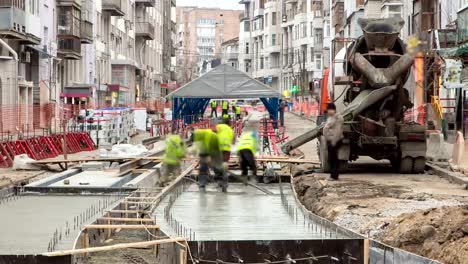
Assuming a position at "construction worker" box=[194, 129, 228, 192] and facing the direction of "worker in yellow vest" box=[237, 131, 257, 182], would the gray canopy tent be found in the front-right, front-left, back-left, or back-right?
front-left

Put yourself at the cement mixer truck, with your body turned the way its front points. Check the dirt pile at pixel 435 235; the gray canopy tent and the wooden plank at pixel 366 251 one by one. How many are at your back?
2

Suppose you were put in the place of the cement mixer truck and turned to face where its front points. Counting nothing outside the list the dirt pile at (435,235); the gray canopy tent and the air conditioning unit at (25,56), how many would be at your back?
1

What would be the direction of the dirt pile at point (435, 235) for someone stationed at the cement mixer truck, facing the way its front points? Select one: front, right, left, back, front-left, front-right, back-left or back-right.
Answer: back

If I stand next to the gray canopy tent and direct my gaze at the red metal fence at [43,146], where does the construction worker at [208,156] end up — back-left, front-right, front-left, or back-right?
front-left

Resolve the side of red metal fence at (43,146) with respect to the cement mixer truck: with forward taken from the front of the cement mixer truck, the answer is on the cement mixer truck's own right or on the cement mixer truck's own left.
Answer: on the cement mixer truck's own left

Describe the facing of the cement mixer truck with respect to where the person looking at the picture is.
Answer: facing away from the viewer

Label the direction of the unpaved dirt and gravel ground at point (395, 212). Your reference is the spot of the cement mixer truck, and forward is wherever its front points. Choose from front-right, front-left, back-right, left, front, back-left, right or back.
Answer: back
